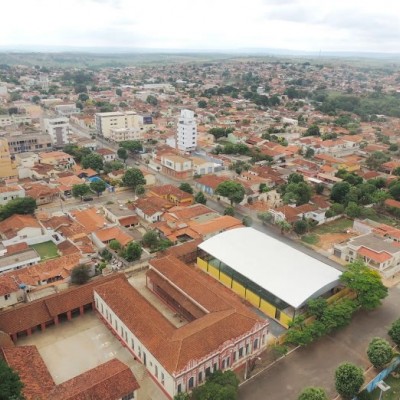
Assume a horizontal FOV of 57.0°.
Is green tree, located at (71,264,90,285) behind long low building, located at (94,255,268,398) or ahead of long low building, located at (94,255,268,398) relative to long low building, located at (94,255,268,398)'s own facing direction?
behind

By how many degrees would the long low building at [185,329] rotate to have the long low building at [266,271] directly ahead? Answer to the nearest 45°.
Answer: approximately 90° to its left

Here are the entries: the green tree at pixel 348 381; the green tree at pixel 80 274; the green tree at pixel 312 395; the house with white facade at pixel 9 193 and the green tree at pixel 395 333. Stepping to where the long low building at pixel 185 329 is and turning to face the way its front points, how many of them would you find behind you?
2

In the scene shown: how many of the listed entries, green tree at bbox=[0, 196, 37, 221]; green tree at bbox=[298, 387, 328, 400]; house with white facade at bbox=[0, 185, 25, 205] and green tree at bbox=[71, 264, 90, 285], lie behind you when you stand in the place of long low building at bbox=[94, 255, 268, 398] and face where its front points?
3

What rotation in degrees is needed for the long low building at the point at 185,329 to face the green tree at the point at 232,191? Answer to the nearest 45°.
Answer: approximately 135° to its left

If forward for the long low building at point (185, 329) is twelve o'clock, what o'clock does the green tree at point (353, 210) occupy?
The green tree is roughly at 9 o'clock from the long low building.

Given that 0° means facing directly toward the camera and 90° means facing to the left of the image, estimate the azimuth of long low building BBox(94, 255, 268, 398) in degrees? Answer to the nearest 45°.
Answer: approximately 315°

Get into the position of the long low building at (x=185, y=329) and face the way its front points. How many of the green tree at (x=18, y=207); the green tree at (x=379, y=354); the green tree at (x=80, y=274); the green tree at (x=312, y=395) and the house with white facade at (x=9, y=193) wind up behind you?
3

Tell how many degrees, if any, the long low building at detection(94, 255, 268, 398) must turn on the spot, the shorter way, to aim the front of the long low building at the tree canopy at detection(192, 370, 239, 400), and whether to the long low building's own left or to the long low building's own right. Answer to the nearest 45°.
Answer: approximately 45° to the long low building's own right

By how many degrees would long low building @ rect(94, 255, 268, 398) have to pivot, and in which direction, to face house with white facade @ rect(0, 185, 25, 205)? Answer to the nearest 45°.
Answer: approximately 180°

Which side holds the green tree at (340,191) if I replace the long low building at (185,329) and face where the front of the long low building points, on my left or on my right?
on my left

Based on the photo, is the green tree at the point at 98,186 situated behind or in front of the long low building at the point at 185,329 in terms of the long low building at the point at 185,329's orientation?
behind
